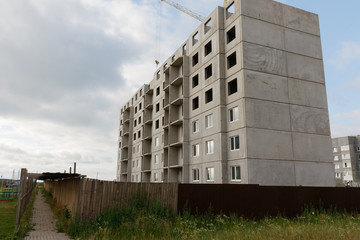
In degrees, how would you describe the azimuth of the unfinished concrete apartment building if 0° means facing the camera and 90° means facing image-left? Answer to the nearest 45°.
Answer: approximately 45°

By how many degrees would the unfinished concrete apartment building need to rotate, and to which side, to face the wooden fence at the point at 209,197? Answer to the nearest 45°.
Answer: approximately 45° to its left

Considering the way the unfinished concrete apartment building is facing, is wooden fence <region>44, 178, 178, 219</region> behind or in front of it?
in front
